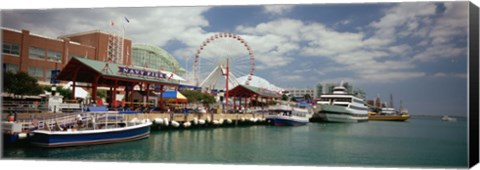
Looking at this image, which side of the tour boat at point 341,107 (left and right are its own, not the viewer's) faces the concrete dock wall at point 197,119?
front

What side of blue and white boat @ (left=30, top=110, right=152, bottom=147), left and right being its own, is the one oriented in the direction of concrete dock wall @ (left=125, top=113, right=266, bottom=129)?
front

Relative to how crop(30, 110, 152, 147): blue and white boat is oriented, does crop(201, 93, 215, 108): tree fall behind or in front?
in front

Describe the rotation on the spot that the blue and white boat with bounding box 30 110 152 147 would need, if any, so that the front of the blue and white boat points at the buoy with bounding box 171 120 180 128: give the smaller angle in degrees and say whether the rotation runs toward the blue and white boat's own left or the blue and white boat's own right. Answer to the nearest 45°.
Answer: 0° — it already faces it

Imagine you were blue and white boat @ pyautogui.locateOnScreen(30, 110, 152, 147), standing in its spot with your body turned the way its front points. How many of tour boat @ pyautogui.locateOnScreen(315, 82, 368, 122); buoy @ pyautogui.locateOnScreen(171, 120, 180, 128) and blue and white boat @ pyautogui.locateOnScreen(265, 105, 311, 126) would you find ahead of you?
3

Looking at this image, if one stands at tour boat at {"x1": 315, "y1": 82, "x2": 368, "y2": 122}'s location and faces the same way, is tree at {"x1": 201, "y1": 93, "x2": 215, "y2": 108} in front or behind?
in front

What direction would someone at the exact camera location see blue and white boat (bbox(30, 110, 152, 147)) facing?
facing away from the viewer and to the right of the viewer

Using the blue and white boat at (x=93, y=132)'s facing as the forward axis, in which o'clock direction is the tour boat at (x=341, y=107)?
The tour boat is roughly at 12 o'clock from the blue and white boat.
